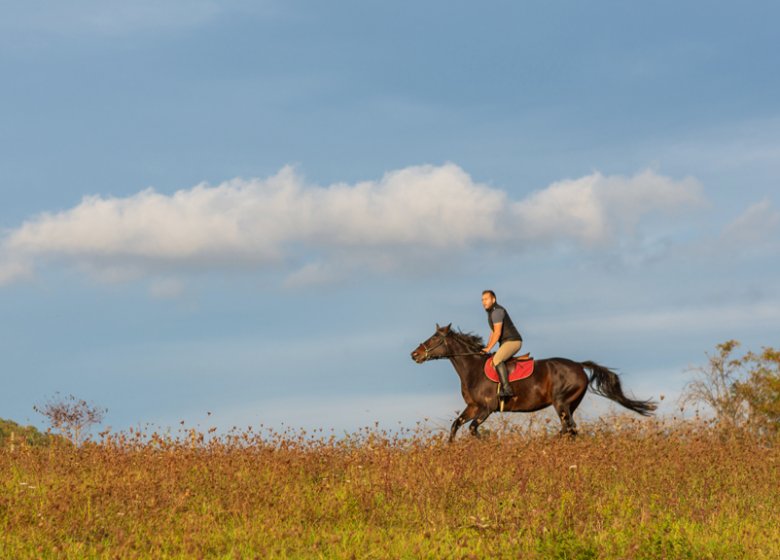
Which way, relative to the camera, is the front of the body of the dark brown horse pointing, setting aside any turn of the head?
to the viewer's left

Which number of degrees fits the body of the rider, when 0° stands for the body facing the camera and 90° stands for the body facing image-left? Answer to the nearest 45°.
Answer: approximately 90°

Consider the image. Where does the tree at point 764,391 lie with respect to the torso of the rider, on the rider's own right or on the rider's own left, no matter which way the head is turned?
on the rider's own right

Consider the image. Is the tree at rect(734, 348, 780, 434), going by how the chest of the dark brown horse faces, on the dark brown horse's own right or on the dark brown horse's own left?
on the dark brown horse's own right
